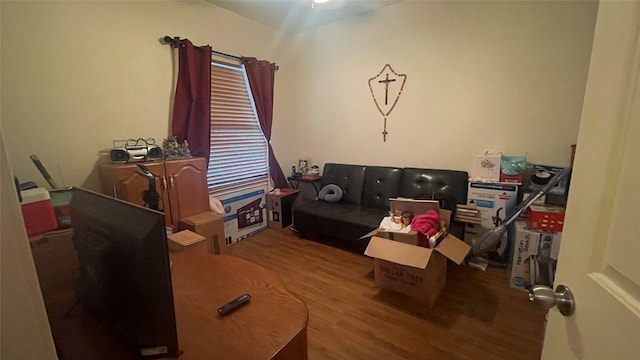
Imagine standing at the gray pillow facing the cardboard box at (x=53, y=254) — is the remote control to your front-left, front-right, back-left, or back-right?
front-left

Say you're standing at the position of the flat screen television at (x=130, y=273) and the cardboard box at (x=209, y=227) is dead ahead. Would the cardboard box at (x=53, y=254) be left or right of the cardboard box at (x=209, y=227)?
left

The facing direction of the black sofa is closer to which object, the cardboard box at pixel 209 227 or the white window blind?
the cardboard box

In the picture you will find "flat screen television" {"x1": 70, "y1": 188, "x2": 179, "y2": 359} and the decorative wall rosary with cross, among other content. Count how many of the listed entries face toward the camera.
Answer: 1

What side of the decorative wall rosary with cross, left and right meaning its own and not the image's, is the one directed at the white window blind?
right

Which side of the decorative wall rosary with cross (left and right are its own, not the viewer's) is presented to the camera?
front

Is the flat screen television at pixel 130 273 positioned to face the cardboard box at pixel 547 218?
no

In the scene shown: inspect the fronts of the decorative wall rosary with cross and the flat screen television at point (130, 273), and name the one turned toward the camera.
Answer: the decorative wall rosary with cross

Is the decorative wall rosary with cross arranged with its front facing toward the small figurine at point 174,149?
no

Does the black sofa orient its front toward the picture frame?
no

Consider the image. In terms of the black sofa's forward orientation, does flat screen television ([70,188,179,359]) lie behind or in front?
in front
